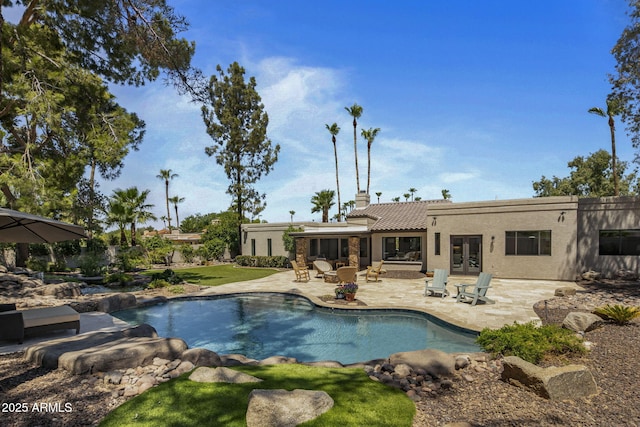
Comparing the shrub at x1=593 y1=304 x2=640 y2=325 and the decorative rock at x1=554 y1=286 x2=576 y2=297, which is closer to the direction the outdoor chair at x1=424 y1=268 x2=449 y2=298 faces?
the shrub

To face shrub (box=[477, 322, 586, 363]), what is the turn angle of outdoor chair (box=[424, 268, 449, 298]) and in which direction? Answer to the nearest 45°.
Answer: approximately 45° to its left

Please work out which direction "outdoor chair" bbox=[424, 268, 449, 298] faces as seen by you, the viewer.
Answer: facing the viewer and to the left of the viewer

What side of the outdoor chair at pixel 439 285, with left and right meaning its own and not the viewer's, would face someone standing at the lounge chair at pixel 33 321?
front

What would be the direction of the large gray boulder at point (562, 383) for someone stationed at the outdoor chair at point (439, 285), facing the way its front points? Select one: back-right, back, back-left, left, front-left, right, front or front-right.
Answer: front-left

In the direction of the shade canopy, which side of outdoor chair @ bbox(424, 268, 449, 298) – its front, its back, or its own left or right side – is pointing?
front
